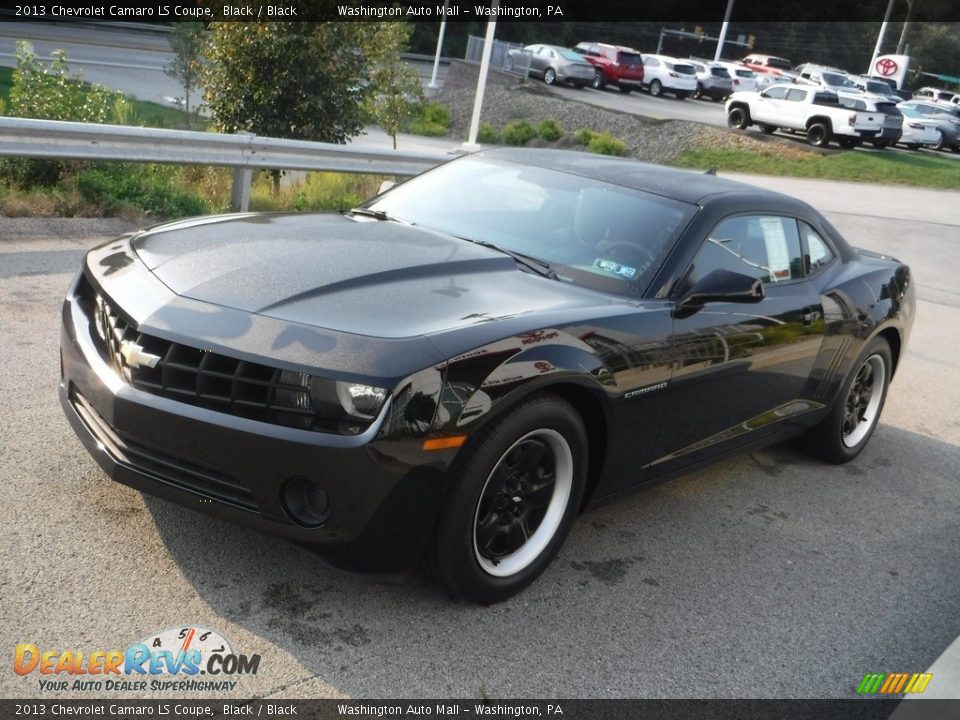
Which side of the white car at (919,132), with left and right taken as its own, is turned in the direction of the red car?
front

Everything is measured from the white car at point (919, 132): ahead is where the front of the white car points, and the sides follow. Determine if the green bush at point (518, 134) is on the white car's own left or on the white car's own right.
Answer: on the white car's own left

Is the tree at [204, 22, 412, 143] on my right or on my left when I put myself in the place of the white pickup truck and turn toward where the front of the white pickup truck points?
on my left

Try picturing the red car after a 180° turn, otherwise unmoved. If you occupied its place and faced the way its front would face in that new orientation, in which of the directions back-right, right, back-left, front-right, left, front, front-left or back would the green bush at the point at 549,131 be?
front-right

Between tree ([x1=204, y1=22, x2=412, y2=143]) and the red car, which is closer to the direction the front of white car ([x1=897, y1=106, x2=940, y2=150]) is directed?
the red car

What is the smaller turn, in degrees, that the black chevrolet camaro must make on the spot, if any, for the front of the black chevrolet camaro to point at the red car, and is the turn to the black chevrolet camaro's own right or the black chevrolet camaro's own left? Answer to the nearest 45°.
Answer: approximately 135° to the black chevrolet camaro's own right

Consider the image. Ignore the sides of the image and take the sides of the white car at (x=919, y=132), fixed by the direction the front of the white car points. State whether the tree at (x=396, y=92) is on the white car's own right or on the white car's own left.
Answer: on the white car's own left
